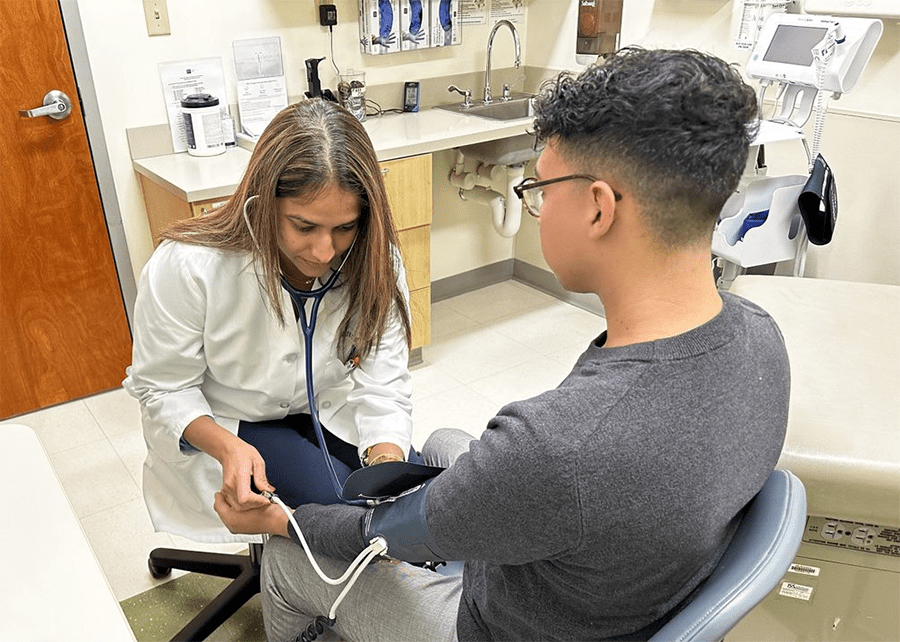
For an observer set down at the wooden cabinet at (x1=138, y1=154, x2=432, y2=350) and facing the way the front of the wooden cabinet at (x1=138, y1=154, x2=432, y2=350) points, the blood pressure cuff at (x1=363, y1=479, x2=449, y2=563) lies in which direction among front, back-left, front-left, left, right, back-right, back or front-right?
front-right

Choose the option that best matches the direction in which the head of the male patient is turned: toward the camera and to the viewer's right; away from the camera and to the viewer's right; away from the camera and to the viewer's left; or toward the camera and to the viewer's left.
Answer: away from the camera and to the viewer's left

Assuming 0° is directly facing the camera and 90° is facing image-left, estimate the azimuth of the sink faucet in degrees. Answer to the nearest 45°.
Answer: approximately 315°

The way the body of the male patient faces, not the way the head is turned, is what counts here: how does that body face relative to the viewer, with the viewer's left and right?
facing away from the viewer and to the left of the viewer

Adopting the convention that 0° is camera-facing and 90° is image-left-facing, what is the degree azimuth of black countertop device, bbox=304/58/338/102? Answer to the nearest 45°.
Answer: approximately 315°

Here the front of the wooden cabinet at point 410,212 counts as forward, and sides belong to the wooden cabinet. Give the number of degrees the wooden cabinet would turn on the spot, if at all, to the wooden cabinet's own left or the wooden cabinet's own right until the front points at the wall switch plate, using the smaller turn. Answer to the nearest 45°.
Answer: approximately 135° to the wooden cabinet's own right

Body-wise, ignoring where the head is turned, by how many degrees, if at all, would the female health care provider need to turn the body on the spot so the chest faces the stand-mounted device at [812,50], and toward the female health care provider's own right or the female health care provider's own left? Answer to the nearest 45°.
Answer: approximately 45° to the female health care provider's own left

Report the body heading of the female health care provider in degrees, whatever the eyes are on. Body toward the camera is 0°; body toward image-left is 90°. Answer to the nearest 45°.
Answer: approximately 315°

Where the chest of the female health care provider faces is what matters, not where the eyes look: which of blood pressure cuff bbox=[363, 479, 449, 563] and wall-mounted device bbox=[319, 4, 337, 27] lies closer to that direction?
the blood pressure cuff

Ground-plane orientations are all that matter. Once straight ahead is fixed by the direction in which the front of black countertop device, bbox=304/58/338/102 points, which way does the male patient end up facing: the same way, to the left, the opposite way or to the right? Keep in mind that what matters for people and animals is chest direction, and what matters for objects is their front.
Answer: the opposite way

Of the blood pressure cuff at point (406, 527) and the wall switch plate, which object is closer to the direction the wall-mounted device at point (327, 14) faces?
the blood pressure cuff
